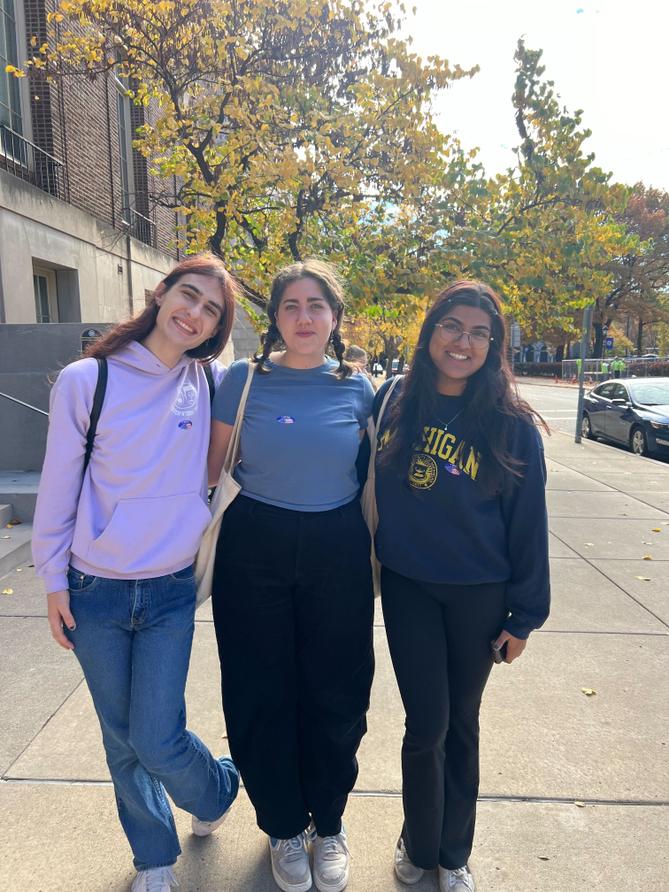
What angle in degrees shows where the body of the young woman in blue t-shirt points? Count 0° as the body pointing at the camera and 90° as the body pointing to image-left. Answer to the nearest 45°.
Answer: approximately 0°

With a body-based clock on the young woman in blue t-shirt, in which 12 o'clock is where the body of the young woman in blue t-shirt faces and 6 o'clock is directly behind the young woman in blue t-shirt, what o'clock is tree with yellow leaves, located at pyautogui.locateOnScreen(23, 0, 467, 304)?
The tree with yellow leaves is roughly at 6 o'clock from the young woman in blue t-shirt.

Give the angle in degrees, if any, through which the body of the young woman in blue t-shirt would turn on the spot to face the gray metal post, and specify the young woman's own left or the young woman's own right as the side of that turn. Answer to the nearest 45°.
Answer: approximately 135° to the young woman's own left

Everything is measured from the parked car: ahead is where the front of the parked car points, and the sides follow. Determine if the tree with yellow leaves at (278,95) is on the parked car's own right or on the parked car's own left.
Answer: on the parked car's own right

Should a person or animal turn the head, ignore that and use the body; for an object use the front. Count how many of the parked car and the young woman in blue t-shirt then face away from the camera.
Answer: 0

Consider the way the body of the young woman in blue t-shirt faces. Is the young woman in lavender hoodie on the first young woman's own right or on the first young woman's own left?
on the first young woman's own right

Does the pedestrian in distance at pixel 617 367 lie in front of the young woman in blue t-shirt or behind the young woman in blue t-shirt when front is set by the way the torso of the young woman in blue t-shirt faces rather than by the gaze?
behind

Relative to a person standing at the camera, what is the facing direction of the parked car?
facing the viewer and to the right of the viewer
